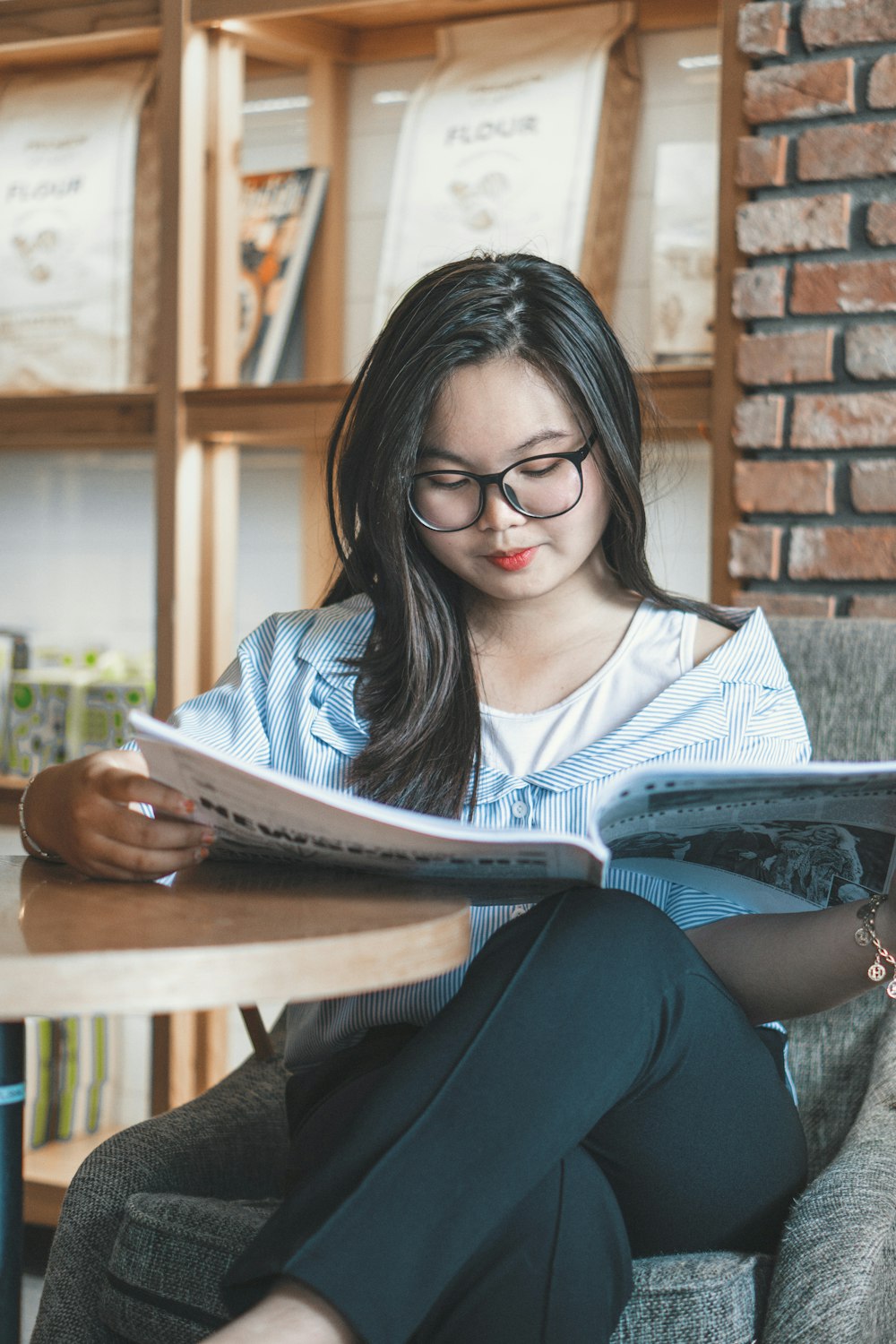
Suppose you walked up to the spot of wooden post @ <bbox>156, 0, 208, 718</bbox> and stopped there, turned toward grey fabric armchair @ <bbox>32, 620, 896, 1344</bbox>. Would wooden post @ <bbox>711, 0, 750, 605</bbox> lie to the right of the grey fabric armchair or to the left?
left

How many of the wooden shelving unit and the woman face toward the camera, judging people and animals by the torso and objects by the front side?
2

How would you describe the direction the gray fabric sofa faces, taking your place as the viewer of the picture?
facing the viewer and to the left of the viewer

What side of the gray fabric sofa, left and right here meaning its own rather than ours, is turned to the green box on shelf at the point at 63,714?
right

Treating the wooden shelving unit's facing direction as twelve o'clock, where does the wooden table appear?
The wooden table is roughly at 12 o'clock from the wooden shelving unit.

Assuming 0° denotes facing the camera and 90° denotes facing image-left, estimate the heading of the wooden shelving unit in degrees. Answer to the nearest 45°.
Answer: approximately 0°

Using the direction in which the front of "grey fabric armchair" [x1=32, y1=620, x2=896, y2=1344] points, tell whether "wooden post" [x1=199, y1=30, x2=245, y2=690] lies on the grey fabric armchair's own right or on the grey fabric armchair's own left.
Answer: on the grey fabric armchair's own right

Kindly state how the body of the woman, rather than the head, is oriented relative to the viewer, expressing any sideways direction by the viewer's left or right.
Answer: facing the viewer

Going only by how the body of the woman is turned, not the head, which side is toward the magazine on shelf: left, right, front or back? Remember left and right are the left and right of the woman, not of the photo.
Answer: back
